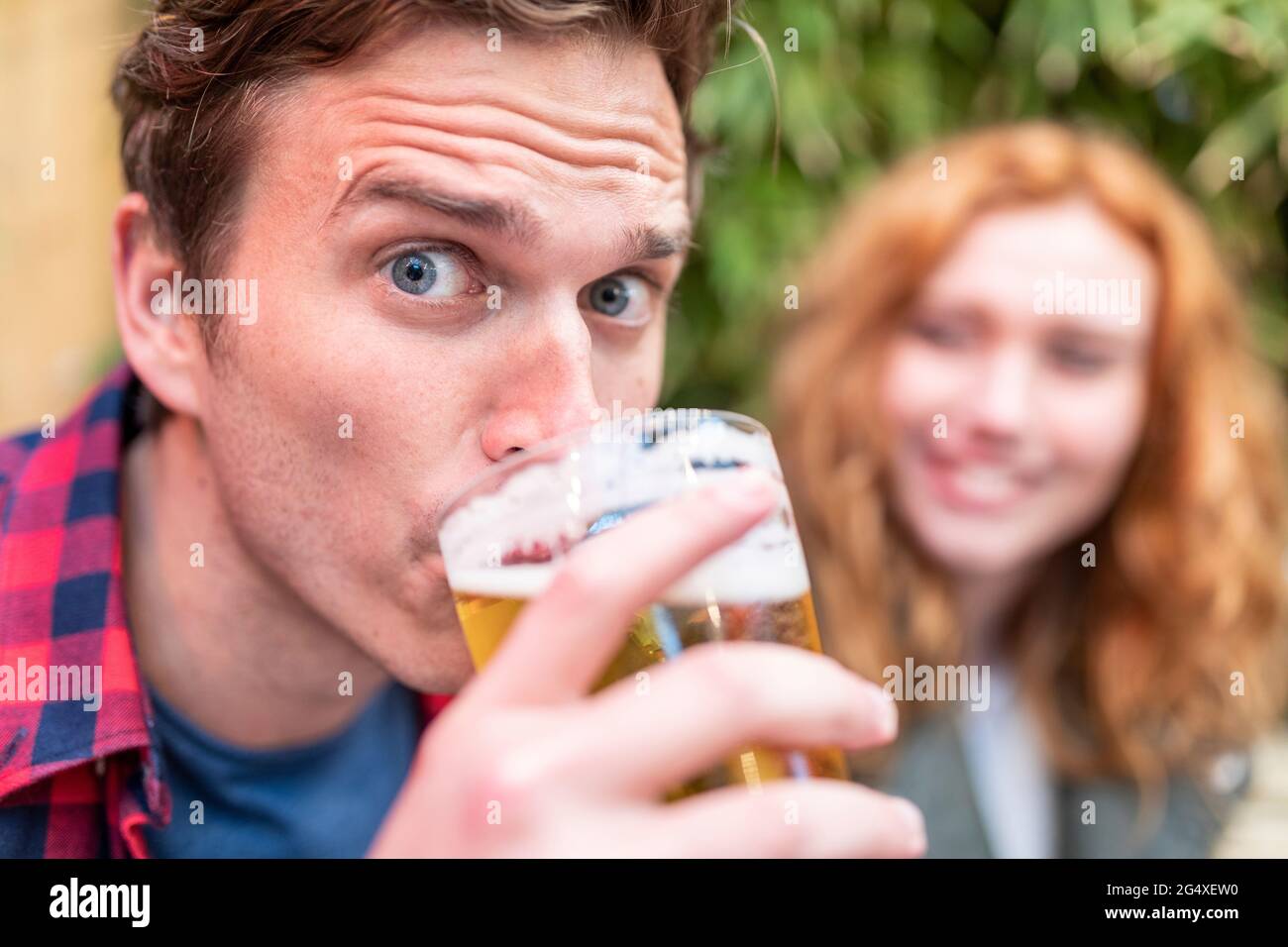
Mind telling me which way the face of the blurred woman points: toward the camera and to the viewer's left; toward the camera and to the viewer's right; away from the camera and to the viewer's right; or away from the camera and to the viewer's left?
toward the camera and to the viewer's left

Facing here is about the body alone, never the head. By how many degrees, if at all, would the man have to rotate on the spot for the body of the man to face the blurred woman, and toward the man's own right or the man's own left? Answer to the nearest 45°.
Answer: approximately 90° to the man's own left

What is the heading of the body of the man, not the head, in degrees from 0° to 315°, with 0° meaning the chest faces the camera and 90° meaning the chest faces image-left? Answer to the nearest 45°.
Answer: approximately 315°
